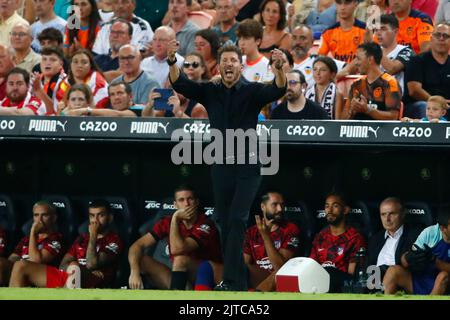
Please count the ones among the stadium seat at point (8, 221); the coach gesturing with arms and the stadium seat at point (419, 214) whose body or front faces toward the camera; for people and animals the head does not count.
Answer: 3

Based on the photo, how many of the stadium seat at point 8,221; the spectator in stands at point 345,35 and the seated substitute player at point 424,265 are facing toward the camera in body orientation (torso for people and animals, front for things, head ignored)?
3

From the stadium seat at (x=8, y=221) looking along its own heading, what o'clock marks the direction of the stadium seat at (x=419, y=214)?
the stadium seat at (x=419, y=214) is roughly at 10 o'clock from the stadium seat at (x=8, y=221).

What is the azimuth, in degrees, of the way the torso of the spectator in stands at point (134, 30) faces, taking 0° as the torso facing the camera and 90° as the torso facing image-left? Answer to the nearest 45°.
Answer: approximately 0°

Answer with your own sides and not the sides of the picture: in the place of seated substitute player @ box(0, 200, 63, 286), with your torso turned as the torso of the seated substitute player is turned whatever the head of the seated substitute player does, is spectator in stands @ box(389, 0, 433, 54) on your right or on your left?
on your left
